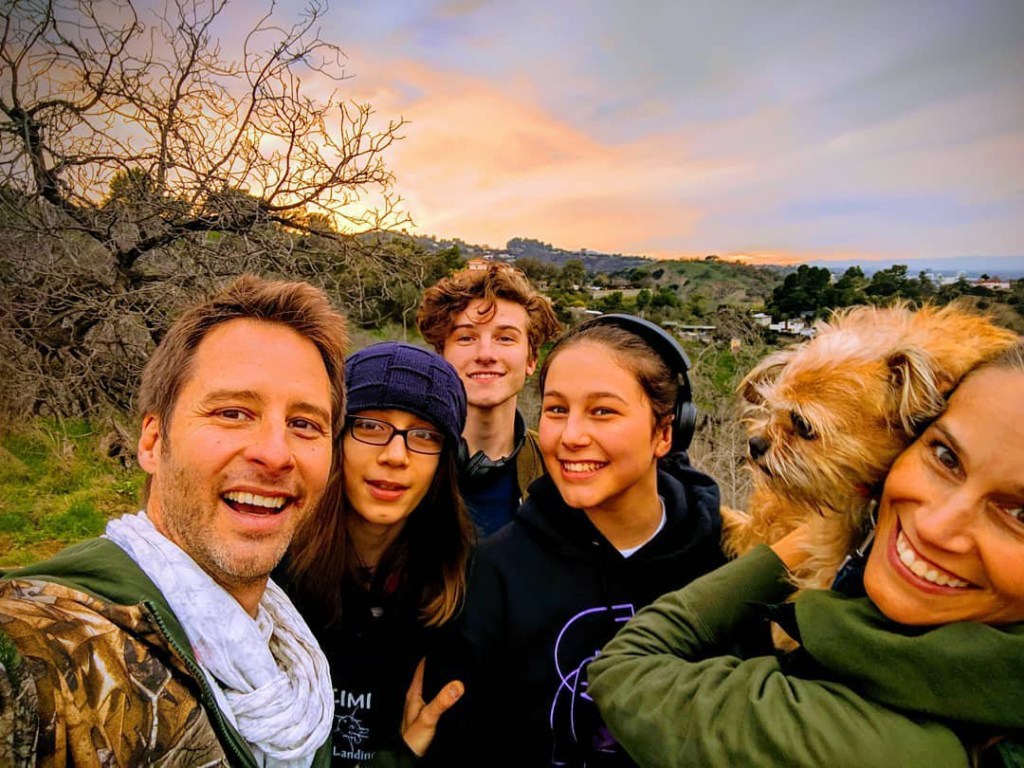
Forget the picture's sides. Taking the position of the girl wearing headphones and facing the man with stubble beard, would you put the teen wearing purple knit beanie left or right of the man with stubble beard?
right

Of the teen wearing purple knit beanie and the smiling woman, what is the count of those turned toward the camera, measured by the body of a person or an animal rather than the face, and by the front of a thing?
2

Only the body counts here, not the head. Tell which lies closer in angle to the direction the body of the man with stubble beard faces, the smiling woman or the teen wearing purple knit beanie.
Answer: the smiling woman

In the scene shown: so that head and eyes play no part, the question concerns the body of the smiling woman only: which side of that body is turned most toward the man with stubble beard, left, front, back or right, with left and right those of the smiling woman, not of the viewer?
right

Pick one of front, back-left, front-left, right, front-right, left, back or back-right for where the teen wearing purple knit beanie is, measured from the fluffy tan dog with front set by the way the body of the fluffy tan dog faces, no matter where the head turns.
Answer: front-right

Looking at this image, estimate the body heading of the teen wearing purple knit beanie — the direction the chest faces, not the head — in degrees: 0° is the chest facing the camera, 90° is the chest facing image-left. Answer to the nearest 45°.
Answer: approximately 0°

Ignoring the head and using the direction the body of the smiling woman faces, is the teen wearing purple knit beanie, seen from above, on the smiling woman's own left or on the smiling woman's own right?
on the smiling woman's own right

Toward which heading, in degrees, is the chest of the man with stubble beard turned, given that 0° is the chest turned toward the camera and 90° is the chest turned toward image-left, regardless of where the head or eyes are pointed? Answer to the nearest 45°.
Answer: approximately 315°

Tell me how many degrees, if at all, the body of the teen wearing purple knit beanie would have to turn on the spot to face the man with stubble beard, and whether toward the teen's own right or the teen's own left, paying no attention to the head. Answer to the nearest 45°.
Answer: approximately 45° to the teen's own right

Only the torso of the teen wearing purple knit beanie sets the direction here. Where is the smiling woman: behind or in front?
in front

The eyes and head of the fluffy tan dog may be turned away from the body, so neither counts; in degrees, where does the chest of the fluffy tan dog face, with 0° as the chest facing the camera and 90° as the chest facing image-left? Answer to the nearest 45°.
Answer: approximately 45°
